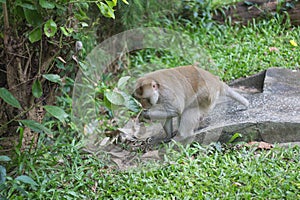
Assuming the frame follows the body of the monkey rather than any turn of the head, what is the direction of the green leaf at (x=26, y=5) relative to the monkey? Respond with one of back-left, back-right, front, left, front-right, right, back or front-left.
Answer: front-left

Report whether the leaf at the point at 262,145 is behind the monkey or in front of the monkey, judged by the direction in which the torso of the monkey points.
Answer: behind

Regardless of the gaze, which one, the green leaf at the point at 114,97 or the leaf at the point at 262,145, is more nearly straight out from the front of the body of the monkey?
the green leaf

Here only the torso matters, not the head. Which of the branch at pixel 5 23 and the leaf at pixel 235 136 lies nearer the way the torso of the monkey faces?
the branch

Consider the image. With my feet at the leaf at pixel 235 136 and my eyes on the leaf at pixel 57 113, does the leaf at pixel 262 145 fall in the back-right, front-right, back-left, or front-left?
back-left

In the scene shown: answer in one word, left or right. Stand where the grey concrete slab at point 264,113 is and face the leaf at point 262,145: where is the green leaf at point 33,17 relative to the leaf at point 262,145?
right

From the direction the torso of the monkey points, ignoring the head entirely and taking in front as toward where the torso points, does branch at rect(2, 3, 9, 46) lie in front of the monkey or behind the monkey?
in front

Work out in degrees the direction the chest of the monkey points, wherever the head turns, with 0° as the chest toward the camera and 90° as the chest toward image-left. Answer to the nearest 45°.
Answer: approximately 90°

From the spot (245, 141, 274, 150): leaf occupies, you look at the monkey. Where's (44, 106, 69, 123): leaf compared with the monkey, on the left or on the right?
left
